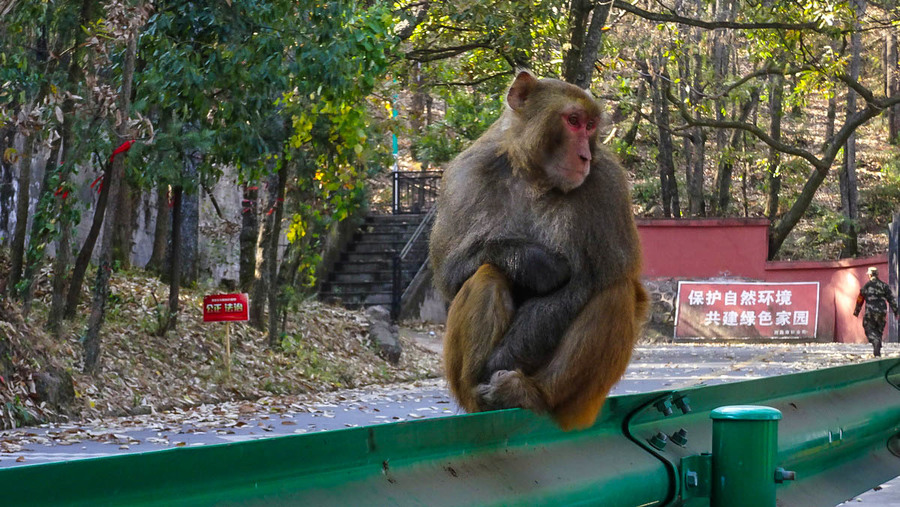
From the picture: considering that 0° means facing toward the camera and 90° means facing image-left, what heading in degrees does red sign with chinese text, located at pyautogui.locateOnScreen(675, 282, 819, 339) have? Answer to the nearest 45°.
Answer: approximately 0°

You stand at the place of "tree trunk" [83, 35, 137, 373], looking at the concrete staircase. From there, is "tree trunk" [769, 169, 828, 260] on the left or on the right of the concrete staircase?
right

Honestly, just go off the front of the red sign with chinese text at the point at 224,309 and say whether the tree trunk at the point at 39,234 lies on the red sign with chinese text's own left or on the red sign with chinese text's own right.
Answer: on the red sign with chinese text's own right

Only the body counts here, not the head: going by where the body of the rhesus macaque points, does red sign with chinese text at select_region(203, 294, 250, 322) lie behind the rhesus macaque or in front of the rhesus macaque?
behind

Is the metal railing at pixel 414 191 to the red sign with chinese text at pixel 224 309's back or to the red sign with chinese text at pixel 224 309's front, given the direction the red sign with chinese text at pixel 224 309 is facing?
to the back

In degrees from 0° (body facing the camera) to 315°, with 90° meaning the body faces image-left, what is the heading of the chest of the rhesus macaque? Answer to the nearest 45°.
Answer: approximately 0°

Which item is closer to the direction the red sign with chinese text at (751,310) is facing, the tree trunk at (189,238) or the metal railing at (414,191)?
the tree trunk

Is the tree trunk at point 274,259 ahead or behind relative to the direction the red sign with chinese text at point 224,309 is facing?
behind

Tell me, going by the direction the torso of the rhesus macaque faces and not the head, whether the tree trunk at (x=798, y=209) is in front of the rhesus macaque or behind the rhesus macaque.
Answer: behind

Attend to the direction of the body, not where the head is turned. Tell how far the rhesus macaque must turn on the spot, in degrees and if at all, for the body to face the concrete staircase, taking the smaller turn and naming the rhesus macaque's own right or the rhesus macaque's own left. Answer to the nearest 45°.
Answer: approximately 180°
